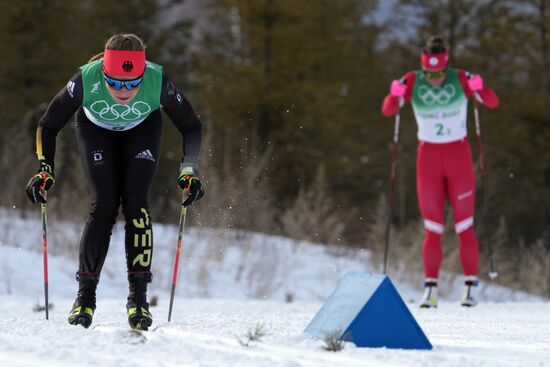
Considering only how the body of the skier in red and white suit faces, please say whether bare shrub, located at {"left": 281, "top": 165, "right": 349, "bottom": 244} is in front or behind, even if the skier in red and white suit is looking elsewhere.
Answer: behind

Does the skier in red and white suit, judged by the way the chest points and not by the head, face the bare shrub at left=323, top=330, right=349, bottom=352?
yes

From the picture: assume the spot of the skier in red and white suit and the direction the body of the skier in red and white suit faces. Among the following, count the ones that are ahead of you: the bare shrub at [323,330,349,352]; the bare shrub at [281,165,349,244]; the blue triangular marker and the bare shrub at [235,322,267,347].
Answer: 3

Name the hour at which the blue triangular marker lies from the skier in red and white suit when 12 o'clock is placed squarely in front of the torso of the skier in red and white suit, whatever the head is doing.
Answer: The blue triangular marker is roughly at 12 o'clock from the skier in red and white suit.

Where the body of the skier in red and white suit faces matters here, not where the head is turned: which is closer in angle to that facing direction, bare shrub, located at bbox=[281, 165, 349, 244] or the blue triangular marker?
the blue triangular marker

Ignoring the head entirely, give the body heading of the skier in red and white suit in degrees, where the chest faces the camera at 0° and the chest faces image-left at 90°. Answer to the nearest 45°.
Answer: approximately 0°

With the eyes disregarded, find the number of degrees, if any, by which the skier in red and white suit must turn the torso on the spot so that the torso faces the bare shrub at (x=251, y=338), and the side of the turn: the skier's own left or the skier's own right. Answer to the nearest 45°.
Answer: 0° — they already face it

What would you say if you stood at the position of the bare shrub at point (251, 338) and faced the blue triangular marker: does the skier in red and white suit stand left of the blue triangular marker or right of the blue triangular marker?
left
